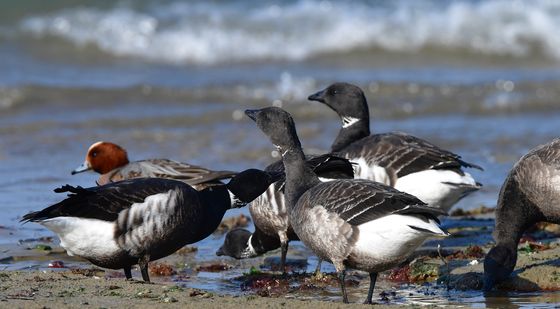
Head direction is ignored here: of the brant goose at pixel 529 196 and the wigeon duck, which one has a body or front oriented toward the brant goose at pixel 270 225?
the brant goose at pixel 529 196

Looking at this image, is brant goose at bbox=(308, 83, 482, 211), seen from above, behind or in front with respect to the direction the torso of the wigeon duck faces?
behind

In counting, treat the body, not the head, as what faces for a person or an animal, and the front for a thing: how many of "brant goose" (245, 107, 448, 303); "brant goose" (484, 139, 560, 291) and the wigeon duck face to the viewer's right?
0

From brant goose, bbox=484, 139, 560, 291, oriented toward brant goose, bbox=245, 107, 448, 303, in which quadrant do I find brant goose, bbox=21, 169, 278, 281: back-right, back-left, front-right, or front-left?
front-right

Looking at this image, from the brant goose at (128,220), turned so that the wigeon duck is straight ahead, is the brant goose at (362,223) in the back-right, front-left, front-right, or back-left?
back-right

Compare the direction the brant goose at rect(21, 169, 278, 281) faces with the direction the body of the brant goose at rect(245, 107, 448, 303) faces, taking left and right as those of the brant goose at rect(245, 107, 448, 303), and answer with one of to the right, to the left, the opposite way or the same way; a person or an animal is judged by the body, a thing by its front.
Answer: the opposite way

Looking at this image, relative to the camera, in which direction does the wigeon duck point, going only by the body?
to the viewer's left

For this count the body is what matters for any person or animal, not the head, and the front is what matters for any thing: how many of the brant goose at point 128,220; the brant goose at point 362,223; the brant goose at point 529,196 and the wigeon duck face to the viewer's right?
1

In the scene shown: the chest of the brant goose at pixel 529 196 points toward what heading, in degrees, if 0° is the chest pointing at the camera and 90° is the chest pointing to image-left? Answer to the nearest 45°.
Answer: approximately 90°

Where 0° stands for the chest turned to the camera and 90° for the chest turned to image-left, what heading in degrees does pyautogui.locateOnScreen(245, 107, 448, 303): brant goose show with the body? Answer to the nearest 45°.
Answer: approximately 90°

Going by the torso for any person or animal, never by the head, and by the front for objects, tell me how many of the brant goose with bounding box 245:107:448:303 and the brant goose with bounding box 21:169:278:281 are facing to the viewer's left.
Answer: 1

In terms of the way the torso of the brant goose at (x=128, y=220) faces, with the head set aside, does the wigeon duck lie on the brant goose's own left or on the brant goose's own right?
on the brant goose's own left

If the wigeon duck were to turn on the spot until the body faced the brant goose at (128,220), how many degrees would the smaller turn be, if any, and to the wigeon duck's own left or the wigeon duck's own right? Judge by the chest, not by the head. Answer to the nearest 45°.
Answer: approximately 90° to the wigeon duck's own left
